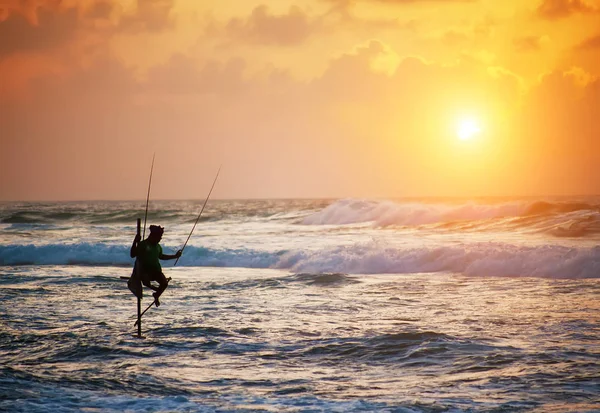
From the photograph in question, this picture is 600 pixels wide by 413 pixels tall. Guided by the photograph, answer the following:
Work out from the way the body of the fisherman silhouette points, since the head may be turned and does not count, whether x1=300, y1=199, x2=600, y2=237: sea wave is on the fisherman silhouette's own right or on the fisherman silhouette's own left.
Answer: on the fisherman silhouette's own left

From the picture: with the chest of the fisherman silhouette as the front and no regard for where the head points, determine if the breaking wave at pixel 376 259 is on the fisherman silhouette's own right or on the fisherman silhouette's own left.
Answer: on the fisherman silhouette's own left

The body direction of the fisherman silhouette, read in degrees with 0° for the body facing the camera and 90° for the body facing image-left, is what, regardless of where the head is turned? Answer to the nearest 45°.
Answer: approximately 315°
